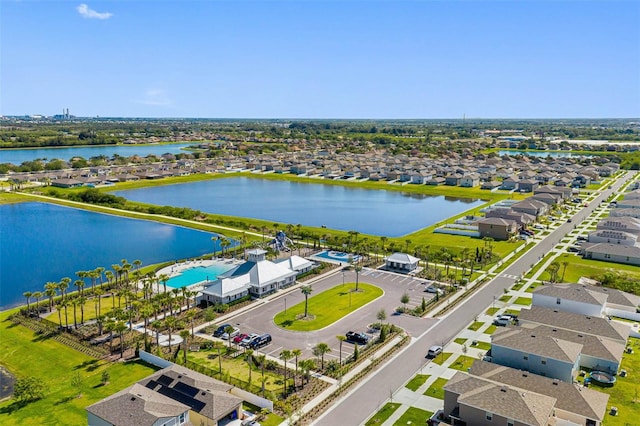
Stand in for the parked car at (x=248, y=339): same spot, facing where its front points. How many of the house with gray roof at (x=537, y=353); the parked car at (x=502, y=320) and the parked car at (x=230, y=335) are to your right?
1

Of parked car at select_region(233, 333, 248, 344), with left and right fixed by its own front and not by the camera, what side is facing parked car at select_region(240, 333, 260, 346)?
left

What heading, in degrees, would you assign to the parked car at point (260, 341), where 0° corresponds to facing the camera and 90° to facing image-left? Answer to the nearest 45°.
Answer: approximately 45°

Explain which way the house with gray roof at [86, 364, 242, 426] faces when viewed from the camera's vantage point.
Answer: facing the viewer and to the right of the viewer

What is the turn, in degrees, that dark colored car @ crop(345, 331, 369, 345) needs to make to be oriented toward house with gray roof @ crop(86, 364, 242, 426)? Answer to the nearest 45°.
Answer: approximately 90° to its right

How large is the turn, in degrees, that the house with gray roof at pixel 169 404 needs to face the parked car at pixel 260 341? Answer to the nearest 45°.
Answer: approximately 90° to its left

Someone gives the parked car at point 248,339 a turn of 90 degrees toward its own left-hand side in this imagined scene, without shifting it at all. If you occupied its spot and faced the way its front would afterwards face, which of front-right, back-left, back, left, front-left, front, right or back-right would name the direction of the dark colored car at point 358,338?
front-left

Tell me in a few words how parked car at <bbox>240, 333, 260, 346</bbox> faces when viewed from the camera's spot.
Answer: facing the viewer and to the left of the viewer

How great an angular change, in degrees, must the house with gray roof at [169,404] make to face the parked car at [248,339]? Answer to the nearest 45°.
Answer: approximately 90° to its left
